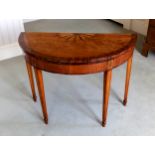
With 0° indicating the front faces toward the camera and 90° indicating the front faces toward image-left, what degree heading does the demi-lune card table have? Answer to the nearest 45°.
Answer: approximately 0°
